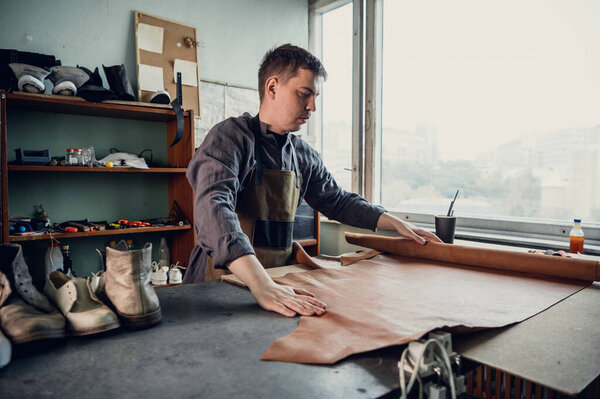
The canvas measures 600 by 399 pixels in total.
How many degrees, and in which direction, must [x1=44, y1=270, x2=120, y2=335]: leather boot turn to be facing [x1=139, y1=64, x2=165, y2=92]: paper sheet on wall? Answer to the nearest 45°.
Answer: approximately 135° to its left

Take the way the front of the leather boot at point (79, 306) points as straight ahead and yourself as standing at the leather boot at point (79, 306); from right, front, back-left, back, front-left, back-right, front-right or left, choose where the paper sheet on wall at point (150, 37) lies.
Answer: back-left

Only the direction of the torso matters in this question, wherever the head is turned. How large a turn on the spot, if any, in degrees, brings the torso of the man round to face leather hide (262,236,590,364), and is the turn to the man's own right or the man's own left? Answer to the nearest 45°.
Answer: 0° — they already face it

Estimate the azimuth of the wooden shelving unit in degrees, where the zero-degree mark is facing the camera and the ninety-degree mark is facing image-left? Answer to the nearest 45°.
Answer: approximately 315°

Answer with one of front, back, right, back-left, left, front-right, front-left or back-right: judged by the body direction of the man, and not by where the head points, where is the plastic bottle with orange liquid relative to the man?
front-left

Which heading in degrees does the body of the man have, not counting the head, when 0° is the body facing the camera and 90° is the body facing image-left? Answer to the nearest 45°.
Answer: approximately 315°

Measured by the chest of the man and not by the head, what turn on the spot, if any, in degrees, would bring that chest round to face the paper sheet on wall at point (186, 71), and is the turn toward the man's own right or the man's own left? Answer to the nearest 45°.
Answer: approximately 180°

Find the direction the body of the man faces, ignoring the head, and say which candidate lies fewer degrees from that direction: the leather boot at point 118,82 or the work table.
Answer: the work table

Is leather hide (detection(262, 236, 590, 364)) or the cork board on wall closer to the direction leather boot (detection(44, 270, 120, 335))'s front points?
the leather hide
